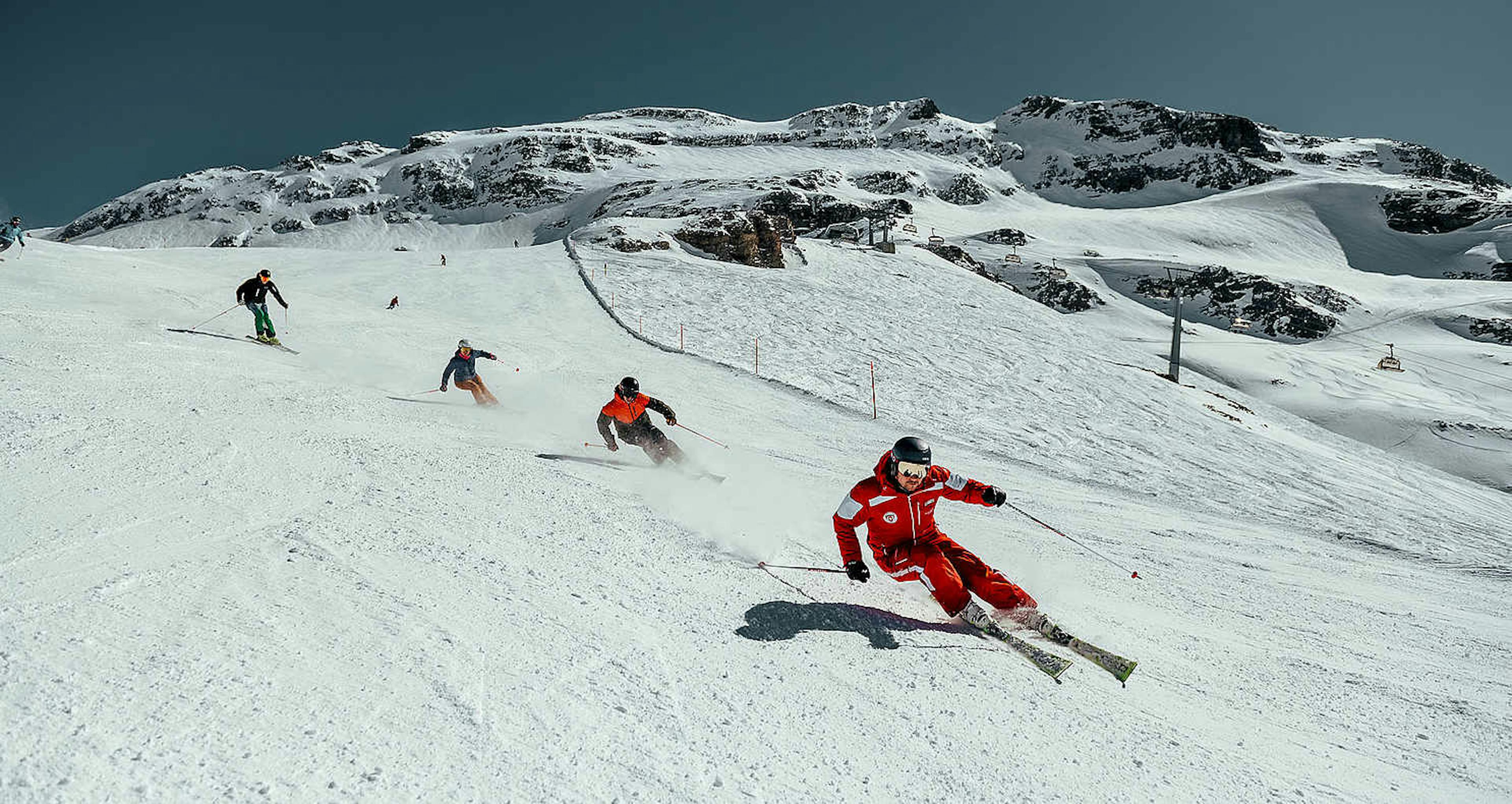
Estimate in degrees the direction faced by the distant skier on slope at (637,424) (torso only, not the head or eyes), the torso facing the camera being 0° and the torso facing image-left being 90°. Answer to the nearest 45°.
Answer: approximately 0°

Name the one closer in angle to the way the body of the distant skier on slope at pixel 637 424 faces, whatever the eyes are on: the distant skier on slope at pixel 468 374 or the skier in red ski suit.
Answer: the skier in red ski suit

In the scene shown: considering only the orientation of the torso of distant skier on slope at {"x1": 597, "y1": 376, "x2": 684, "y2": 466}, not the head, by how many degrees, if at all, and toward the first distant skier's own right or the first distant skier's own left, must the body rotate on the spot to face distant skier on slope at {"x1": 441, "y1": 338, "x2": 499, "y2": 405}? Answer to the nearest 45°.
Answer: approximately 135° to the first distant skier's own right

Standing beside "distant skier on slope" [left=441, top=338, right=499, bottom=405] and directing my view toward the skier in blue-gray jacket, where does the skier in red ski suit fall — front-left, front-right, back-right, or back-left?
back-left
